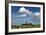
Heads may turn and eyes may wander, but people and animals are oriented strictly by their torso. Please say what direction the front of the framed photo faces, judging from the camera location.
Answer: facing the viewer and to the right of the viewer
